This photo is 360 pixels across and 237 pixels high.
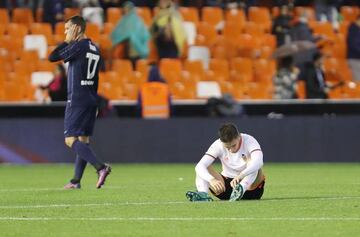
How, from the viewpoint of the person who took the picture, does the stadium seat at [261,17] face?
facing the viewer

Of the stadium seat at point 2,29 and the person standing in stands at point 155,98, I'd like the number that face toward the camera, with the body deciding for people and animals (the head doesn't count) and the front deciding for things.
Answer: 1

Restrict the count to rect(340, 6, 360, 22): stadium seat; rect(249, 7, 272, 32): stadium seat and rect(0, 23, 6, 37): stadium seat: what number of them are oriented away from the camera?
0

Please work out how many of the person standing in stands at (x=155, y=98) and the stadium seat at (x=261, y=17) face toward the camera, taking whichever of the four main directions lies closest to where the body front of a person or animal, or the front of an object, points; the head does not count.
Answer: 1

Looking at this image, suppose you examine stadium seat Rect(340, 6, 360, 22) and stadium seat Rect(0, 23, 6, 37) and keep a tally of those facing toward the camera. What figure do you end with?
2

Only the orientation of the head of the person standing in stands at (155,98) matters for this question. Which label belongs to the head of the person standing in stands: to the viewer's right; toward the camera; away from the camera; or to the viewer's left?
away from the camera

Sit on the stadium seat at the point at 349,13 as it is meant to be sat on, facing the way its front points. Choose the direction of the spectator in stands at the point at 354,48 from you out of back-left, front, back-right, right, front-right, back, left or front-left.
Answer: front

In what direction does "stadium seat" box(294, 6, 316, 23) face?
toward the camera

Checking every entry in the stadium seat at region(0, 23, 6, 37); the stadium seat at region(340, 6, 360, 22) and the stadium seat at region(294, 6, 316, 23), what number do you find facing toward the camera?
3

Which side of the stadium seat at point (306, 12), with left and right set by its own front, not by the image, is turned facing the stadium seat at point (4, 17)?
right

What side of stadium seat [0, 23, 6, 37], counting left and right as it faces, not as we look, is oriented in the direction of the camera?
front
